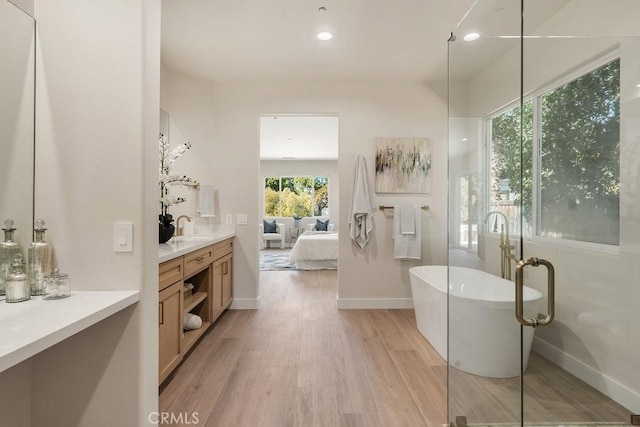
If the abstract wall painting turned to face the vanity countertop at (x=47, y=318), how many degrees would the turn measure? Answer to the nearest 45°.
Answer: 0° — it already faces it

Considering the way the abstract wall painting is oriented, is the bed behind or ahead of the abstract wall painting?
behind

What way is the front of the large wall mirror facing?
to the viewer's right

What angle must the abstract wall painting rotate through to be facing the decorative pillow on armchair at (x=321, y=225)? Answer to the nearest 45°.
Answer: approximately 135° to its right

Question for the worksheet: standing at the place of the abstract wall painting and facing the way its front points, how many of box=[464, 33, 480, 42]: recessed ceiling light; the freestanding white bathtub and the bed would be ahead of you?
2

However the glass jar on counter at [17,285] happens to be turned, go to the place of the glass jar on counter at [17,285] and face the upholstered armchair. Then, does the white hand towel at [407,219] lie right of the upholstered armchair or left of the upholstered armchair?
right

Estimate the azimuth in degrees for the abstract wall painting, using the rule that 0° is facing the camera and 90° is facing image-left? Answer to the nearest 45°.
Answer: approximately 0°

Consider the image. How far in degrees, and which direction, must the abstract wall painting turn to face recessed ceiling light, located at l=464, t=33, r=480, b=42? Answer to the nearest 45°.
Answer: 0° — it already faces it

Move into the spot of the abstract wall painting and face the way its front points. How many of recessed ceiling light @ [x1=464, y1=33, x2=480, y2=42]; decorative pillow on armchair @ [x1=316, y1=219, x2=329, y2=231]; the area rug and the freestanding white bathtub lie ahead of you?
2

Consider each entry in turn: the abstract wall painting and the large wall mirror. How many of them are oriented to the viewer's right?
1

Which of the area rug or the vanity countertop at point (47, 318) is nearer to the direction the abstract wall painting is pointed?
the vanity countertop
